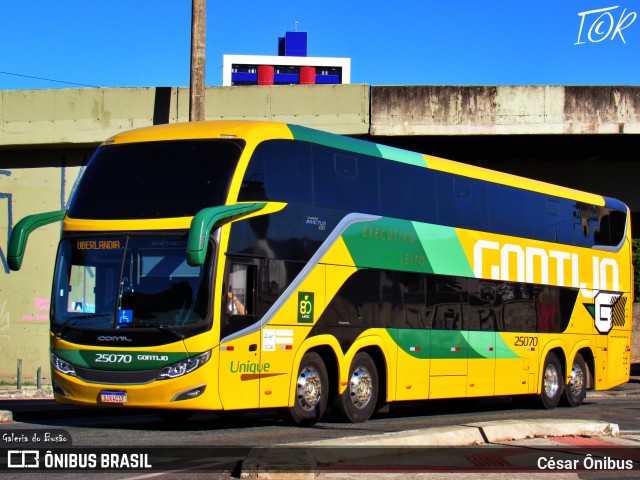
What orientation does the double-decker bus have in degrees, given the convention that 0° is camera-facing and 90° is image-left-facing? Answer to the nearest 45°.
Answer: approximately 45°
